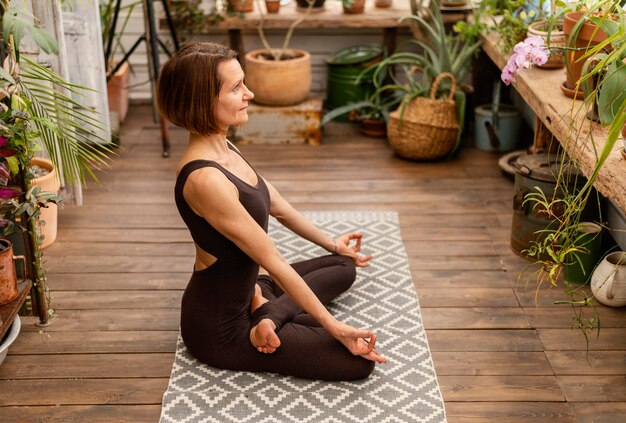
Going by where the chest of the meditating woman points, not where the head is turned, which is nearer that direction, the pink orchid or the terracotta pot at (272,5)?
the pink orchid

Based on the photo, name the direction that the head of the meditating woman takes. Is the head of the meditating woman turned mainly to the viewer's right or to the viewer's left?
to the viewer's right

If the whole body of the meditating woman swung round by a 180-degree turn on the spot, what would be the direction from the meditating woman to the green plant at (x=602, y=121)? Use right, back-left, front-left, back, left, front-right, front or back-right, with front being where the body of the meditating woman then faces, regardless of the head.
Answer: back

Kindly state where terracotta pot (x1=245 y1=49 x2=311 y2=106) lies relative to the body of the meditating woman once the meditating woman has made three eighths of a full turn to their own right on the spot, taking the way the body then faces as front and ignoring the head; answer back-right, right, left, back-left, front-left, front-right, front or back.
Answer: back-right

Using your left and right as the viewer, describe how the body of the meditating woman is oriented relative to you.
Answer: facing to the right of the viewer

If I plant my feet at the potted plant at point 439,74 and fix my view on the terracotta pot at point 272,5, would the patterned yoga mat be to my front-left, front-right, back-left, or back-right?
back-left

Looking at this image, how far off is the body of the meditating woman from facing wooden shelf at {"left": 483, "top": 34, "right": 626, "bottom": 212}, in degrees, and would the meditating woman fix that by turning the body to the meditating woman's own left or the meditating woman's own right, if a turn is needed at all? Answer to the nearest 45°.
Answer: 0° — they already face it

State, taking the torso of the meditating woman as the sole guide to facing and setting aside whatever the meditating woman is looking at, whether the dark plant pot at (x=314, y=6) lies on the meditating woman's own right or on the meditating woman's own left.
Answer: on the meditating woman's own left
